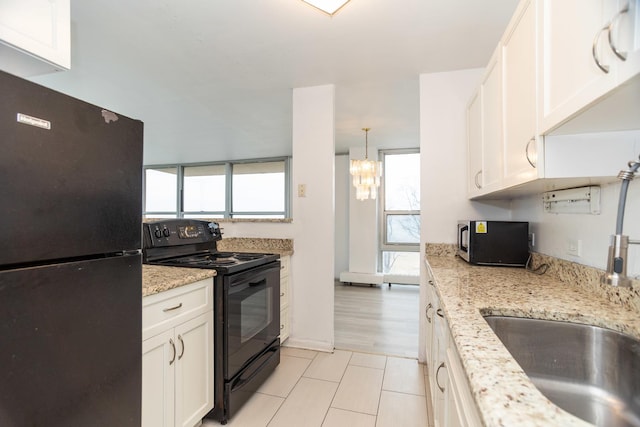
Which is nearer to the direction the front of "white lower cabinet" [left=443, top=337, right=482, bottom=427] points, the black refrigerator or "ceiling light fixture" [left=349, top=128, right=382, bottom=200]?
the black refrigerator

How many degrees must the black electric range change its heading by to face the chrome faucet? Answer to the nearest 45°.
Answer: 0° — it already faces it

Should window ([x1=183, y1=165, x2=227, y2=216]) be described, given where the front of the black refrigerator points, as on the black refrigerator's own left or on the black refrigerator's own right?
on the black refrigerator's own left

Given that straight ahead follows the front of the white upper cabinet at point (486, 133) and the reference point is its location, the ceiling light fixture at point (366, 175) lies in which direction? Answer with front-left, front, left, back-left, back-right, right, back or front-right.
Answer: front-right

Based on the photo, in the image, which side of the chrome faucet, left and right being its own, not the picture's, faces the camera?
left

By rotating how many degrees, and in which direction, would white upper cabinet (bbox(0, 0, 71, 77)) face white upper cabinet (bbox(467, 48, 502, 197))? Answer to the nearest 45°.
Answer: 0° — it already faces it

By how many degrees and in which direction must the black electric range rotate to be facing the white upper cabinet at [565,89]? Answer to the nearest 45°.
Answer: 0° — it already faces it

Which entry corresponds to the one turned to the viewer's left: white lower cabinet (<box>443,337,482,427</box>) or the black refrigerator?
the white lower cabinet

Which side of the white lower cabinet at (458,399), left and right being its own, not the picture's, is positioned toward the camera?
left

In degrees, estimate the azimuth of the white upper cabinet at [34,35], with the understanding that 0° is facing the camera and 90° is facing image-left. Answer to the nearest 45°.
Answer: approximately 315°

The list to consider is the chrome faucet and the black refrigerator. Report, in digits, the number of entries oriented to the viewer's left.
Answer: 1

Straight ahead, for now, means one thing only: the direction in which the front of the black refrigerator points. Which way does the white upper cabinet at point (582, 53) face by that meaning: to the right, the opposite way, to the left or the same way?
the opposite way

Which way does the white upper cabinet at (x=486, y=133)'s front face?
to the viewer's left

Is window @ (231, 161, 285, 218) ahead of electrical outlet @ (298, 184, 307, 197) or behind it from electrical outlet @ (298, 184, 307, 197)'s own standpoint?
behind

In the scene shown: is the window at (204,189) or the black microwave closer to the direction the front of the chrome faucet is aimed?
the window
